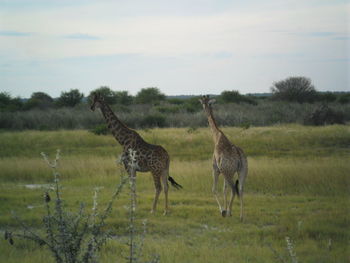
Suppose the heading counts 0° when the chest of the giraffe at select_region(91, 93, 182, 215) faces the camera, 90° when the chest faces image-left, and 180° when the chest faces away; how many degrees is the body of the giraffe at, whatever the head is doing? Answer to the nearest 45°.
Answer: approximately 90°

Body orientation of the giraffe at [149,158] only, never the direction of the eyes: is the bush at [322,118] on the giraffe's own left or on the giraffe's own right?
on the giraffe's own right

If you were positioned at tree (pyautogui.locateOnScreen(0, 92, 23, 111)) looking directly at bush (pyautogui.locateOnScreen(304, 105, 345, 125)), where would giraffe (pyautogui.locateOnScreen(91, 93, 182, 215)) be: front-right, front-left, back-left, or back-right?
front-right

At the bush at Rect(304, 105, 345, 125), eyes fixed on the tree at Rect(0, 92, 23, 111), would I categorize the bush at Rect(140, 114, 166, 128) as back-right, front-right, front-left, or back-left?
front-left

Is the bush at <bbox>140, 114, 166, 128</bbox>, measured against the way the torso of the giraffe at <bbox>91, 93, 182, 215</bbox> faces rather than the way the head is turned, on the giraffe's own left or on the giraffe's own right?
on the giraffe's own right

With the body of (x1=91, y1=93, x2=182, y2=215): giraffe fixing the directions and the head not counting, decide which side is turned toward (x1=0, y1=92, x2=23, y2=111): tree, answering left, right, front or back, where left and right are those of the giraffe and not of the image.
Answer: right

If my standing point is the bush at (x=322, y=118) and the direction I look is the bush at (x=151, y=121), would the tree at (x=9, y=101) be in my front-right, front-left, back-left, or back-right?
front-right
